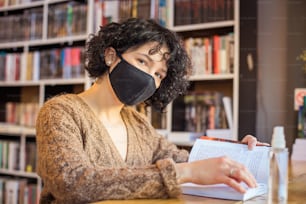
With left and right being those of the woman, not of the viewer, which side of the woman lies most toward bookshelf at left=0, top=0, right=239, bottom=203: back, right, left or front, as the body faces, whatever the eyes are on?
back

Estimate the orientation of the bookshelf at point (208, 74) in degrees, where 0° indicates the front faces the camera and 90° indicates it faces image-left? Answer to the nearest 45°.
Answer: approximately 315°

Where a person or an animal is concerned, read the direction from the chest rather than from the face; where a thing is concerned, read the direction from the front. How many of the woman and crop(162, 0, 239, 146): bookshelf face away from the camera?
0

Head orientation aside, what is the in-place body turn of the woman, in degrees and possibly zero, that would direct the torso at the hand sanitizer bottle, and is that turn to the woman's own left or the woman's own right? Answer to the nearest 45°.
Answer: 0° — they already face it

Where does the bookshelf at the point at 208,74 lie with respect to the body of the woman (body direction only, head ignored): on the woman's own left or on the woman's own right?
on the woman's own left
